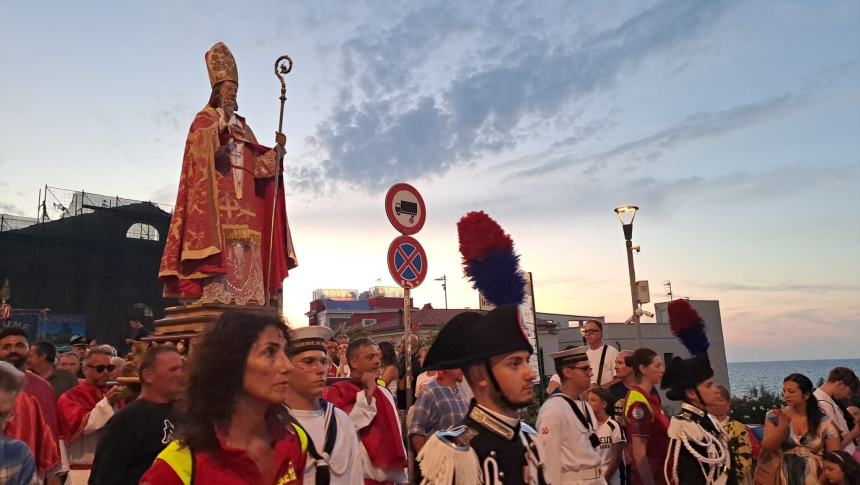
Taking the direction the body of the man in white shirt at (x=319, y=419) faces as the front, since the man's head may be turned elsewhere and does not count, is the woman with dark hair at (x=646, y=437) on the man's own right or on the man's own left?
on the man's own left

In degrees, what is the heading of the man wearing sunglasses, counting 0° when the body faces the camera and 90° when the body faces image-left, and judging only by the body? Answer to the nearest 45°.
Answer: approximately 315°

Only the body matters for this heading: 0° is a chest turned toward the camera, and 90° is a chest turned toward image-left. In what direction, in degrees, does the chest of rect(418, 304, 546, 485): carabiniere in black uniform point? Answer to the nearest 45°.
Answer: approximately 315°

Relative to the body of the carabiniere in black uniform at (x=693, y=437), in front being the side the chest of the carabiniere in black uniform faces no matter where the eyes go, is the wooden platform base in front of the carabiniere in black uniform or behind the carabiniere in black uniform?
behind

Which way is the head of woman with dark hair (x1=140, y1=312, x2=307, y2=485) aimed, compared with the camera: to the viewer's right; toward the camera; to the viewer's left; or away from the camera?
to the viewer's right
